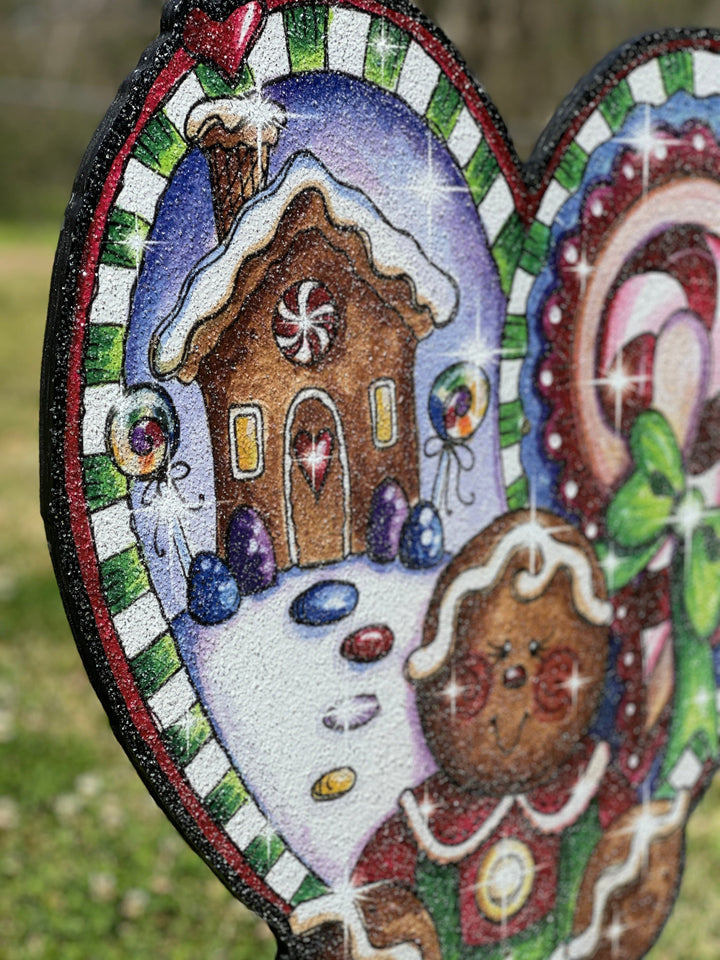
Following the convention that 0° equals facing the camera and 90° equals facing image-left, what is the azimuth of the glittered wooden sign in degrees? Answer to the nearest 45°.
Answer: approximately 315°
